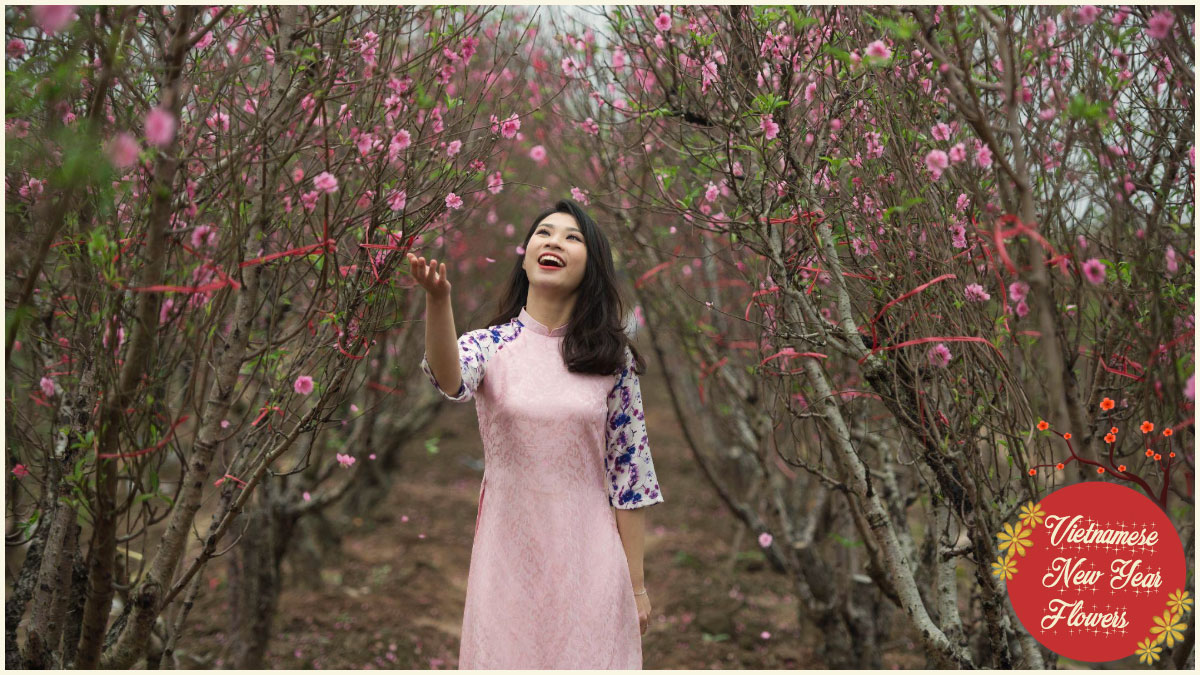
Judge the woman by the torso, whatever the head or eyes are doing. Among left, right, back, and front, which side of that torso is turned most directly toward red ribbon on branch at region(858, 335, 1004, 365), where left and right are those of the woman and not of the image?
left

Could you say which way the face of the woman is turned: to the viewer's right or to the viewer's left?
to the viewer's left

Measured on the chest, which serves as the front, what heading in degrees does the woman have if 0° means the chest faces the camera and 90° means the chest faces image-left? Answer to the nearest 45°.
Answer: approximately 0°
